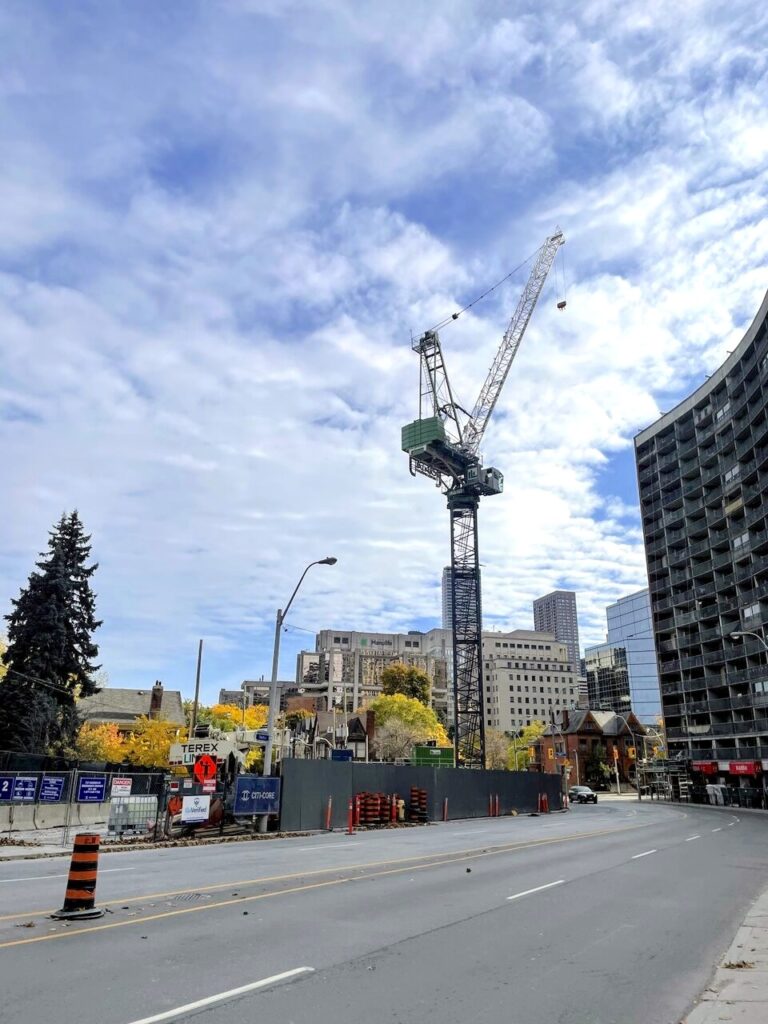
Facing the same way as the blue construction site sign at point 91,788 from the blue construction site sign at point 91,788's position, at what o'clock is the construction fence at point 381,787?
The construction fence is roughly at 8 o'clock from the blue construction site sign.

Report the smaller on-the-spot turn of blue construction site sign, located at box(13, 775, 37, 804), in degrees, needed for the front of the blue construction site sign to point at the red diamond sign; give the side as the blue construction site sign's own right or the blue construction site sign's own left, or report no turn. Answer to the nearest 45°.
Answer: approximately 90° to the blue construction site sign's own left

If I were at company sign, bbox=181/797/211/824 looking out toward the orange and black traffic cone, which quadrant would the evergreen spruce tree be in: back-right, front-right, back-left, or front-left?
back-right

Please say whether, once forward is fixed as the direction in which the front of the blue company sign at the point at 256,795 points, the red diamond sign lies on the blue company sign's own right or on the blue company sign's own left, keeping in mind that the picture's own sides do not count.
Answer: on the blue company sign's own right

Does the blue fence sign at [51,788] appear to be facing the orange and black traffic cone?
yes

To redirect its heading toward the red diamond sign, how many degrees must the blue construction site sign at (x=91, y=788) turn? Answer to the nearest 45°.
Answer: approximately 90° to its left

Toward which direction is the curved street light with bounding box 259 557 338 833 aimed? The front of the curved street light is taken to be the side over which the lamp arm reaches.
to the viewer's right

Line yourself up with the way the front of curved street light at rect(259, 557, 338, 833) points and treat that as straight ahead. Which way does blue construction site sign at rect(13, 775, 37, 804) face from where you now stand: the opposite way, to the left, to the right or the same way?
to the right

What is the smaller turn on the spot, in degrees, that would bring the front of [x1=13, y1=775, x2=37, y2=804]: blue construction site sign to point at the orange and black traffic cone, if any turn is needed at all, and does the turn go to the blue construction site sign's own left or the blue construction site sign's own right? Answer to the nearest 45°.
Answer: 0° — it already faces it

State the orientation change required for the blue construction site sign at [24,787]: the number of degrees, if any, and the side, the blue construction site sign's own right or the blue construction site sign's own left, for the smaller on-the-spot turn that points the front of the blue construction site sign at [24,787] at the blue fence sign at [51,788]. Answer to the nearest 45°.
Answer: approximately 135° to the blue construction site sign's own left

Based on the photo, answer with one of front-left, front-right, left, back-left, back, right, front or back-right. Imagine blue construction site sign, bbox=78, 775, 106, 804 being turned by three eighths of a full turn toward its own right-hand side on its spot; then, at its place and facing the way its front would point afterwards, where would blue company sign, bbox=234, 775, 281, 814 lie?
back-right

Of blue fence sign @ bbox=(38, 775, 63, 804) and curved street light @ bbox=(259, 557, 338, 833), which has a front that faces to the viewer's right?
the curved street light
